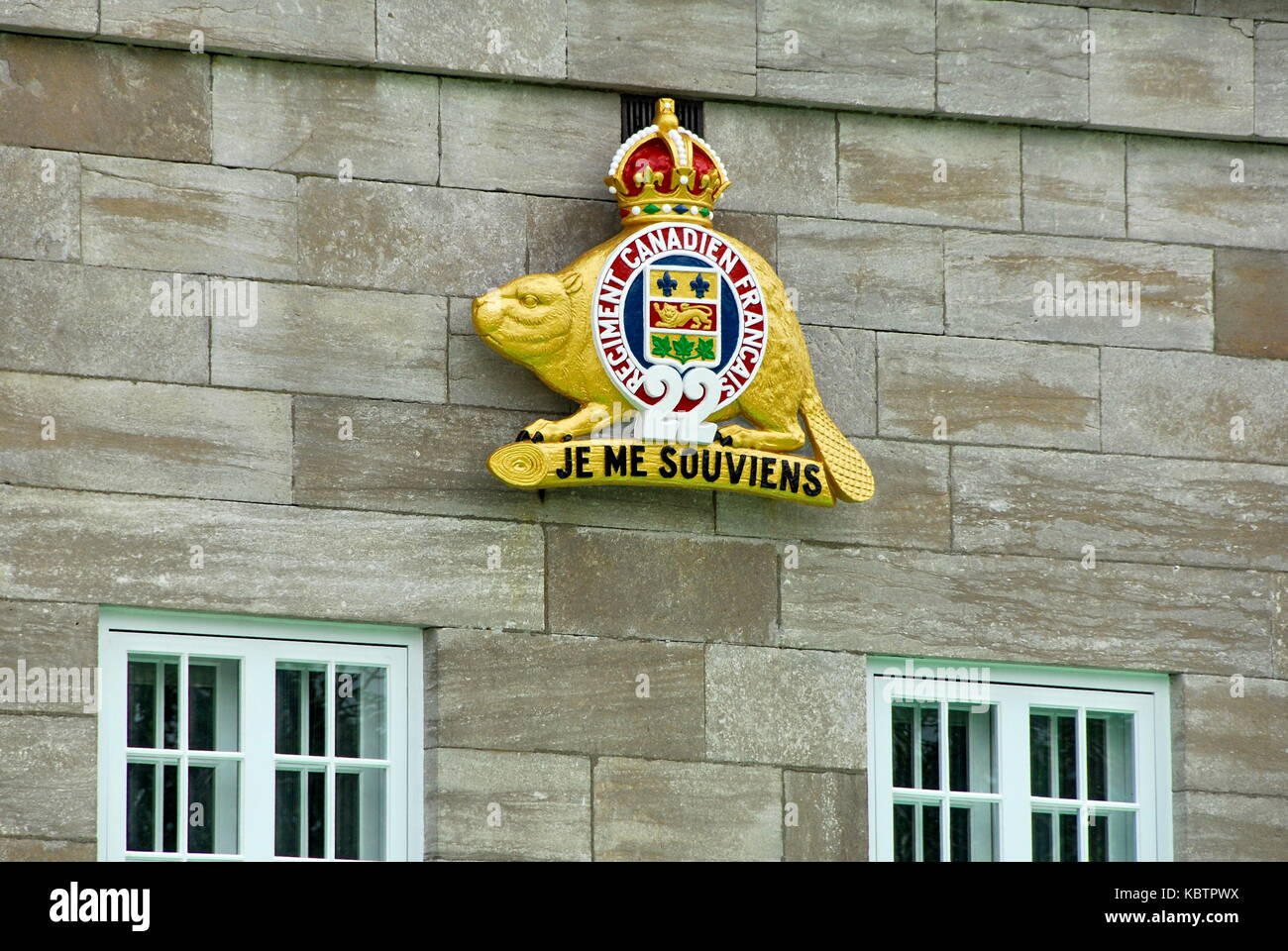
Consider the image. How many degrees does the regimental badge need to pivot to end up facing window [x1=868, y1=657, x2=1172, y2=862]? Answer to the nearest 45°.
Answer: approximately 135° to its left

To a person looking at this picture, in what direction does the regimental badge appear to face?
facing the viewer

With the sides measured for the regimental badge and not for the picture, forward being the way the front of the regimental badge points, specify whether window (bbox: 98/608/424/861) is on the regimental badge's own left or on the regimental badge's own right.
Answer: on the regimental badge's own right
